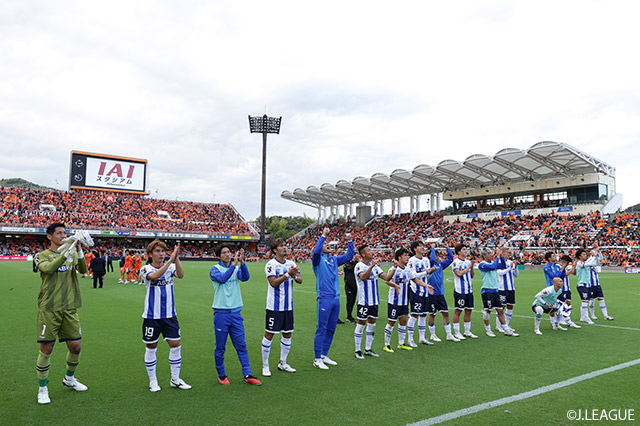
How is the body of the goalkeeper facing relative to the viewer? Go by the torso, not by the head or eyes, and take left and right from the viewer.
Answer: facing the viewer and to the right of the viewer

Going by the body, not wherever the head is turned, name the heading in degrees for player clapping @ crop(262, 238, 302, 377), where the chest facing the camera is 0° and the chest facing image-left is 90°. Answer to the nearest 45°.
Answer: approximately 315°

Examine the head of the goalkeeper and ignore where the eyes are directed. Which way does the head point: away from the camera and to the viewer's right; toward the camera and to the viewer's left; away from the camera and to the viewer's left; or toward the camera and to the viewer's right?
toward the camera and to the viewer's right

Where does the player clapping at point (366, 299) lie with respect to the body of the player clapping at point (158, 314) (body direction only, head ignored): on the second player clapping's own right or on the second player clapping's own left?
on the second player clapping's own left

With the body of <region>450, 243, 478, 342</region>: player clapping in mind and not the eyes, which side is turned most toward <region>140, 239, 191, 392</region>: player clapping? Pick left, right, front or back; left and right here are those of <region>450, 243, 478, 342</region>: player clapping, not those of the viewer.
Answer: right

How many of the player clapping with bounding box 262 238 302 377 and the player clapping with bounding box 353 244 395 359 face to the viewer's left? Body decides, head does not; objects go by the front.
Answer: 0

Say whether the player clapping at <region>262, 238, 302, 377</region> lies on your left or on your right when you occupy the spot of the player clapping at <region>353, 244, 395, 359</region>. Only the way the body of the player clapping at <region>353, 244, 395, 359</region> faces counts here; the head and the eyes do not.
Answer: on your right

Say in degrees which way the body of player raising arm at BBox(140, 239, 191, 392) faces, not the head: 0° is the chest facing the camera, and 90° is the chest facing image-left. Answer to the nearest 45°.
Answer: approximately 315°

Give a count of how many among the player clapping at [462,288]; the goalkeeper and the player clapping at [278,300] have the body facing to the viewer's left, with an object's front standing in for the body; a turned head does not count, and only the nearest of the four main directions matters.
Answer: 0

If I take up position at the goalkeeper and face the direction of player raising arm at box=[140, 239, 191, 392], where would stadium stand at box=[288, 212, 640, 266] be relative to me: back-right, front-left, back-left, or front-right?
front-left

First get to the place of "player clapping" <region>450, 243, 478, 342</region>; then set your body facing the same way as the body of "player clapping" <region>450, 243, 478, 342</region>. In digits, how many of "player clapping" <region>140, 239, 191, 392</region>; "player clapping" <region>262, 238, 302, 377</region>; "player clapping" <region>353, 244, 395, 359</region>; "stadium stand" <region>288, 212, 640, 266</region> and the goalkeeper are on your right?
4

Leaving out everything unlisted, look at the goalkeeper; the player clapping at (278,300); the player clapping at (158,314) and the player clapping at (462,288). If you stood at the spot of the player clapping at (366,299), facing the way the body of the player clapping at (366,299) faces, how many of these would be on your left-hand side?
1
